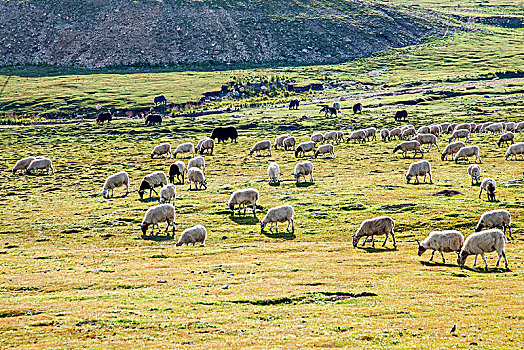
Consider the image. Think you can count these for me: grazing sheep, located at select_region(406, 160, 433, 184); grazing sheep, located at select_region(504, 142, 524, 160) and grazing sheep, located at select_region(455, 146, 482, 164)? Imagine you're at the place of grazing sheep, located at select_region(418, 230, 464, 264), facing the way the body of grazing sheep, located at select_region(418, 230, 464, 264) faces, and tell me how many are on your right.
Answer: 3

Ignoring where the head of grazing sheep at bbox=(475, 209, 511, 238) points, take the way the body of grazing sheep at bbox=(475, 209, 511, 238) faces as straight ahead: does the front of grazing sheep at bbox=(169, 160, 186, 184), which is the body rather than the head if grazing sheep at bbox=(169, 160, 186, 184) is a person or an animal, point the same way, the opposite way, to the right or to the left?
to the left

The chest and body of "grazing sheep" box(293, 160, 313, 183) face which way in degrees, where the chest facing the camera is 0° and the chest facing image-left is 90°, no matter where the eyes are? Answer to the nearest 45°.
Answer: approximately 45°

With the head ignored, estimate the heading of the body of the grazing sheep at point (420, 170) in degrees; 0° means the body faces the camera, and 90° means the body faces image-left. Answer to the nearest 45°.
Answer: approximately 90°

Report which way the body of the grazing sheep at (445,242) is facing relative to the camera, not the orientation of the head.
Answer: to the viewer's left

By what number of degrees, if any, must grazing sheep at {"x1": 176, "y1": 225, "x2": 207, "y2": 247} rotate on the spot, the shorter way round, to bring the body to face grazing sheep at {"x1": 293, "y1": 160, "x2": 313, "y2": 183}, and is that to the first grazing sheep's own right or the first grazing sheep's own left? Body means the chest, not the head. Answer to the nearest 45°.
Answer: approximately 135° to the first grazing sheep's own right

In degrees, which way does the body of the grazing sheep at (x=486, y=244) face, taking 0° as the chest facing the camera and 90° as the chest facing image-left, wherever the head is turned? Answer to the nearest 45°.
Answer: approximately 90°

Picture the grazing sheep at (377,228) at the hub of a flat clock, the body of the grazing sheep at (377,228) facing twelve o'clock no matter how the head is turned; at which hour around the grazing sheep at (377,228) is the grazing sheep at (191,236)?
the grazing sheep at (191,236) is roughly at 12 o'clock from the grazing sheep at (377,228).

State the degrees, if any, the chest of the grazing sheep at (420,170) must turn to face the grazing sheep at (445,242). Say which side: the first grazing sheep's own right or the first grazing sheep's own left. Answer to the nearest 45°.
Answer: approximately 90° to the first grazing sheep's own left
